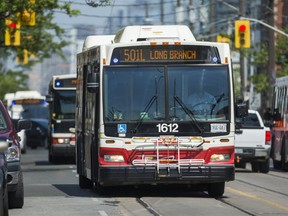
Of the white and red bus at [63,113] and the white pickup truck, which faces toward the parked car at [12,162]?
the white and red bus

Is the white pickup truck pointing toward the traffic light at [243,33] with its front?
yes

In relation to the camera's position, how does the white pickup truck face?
facing away from the viewer

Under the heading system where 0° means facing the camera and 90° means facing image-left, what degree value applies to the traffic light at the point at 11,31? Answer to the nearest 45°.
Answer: approximately 0°

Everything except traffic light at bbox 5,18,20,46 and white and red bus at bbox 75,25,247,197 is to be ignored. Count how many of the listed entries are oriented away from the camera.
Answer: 0

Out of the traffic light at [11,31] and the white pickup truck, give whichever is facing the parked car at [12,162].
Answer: the traffic light
